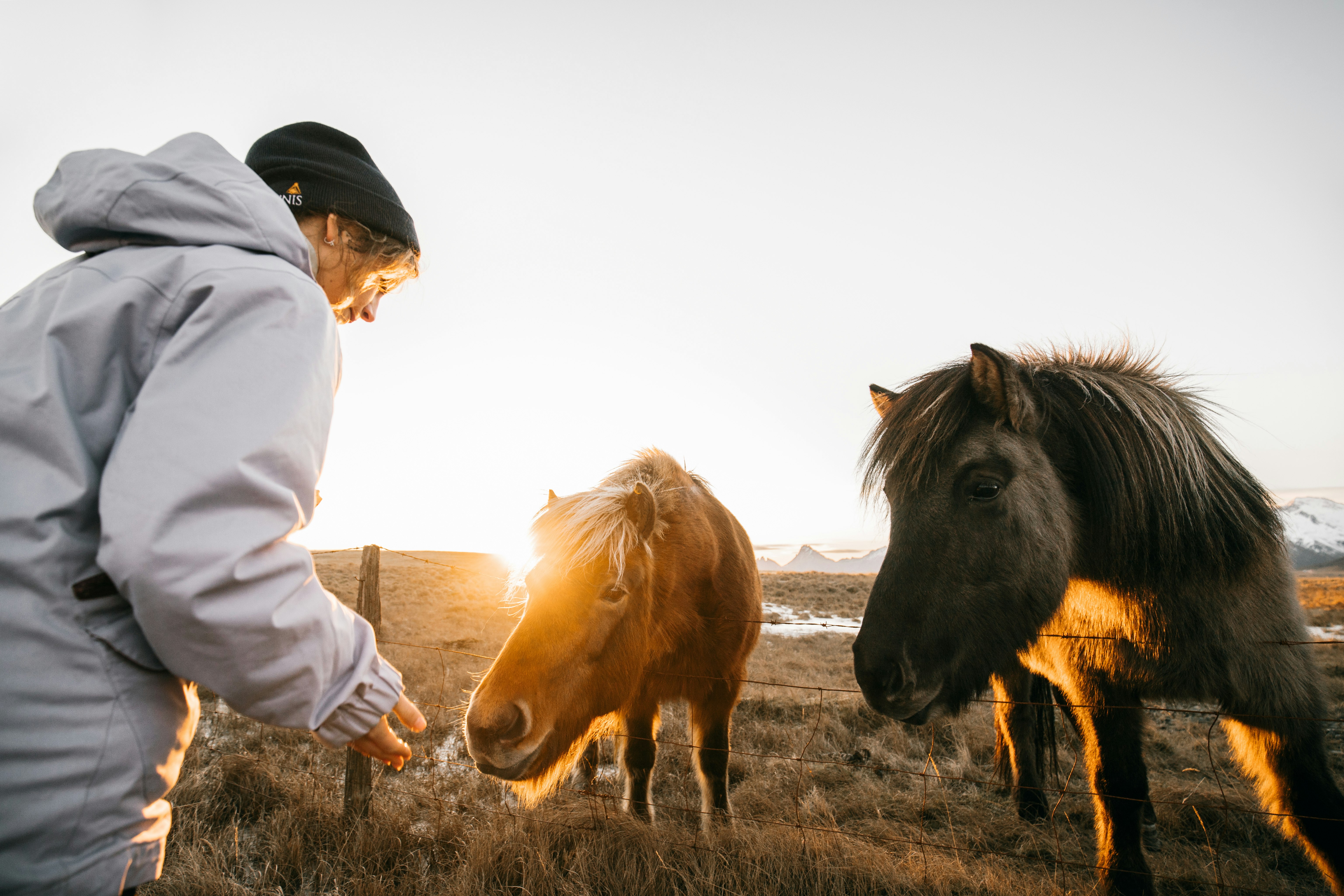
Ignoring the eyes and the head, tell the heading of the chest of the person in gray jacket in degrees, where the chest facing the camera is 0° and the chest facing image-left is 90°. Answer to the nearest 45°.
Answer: approximately 225°

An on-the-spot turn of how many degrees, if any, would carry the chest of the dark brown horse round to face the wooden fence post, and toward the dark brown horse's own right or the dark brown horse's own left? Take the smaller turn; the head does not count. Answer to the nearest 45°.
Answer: approximately 45° to the dark brown horse's own right

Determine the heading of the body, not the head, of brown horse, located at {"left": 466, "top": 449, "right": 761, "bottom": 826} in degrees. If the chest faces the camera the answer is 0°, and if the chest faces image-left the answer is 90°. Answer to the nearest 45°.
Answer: approximately 45°
